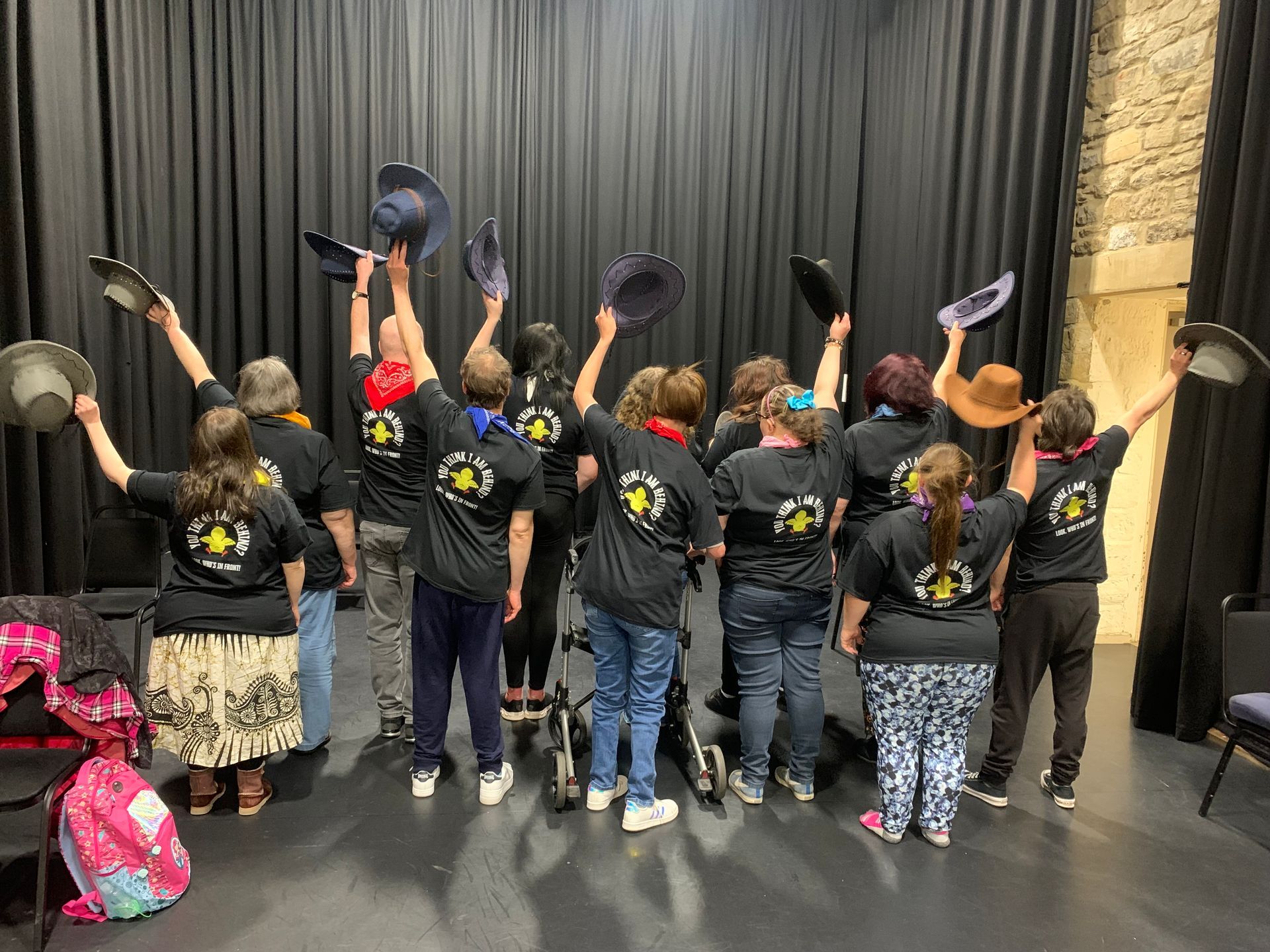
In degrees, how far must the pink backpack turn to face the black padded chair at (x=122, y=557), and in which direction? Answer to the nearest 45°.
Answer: approximately 135° to its left

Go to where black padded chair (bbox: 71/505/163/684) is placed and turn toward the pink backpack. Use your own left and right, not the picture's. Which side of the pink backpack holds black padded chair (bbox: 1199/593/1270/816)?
left

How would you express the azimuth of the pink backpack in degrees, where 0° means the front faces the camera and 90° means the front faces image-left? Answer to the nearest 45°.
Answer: approximately 315°

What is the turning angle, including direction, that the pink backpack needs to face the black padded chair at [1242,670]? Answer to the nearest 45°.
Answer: approximately 45° to its left
